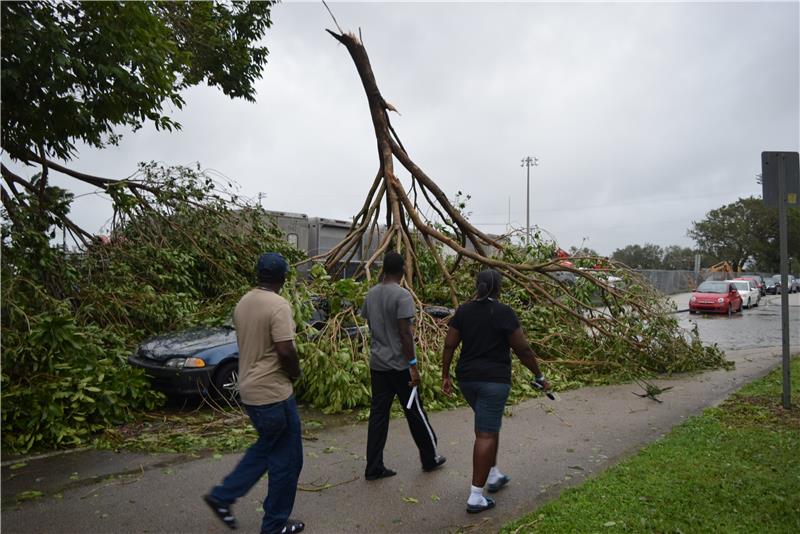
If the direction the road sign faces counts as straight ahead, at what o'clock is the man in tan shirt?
The man in tan shirt is roughly at 7 o'clock from the road sign.

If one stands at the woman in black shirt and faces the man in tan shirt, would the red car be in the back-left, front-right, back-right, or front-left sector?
back-right

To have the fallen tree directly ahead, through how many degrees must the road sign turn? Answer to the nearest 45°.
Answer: approximately 90° to its left

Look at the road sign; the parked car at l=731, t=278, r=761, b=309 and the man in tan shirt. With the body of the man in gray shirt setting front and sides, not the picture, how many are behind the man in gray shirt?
1

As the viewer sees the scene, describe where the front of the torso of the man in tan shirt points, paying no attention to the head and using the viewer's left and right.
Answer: facing away from the viewer and to the right of the viewer

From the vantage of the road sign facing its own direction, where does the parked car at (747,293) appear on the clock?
The parked car is roughly at 12 o'clock from the road sign.

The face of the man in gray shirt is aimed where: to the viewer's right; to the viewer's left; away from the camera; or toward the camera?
away from the camera

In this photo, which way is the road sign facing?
away from the camera

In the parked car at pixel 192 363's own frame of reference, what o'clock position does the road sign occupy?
The road sign is roughly at 8 o'clock from the parked car.

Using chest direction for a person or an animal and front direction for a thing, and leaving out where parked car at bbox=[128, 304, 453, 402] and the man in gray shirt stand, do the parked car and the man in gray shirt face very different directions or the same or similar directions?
very different directions

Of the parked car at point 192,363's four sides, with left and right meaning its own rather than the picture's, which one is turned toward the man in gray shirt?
left

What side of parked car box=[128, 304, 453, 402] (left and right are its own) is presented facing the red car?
back

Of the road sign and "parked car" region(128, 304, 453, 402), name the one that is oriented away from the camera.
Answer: the road sign

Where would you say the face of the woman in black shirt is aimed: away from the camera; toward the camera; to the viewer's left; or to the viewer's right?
away from the camera

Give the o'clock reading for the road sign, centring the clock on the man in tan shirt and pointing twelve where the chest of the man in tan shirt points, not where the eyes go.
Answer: The road sign is roughly at 1 o'clock from the man in tan shirt.
